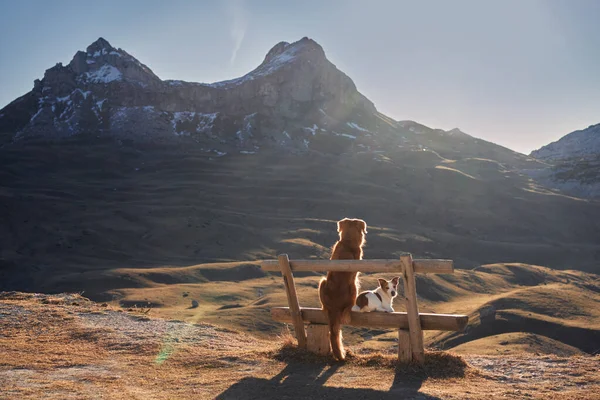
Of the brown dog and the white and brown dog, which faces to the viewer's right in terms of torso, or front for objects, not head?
the white and brown dog

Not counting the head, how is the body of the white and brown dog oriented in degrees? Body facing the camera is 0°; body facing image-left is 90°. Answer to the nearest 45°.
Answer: approximately 270°

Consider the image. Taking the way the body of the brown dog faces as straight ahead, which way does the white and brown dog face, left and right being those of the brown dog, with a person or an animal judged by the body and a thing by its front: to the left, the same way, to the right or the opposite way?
to the right

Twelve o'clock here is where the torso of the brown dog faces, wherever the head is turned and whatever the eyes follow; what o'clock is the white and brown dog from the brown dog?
The white and brown dog is roughly at 3 o'clock from the brown dog.

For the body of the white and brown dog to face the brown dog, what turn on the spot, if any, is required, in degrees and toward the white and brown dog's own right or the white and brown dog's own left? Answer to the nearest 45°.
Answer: approximately 180°

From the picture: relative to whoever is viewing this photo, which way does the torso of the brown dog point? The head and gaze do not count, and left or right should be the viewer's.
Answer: facing away from the viewer

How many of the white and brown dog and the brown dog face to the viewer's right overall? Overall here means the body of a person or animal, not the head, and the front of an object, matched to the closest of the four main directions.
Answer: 1

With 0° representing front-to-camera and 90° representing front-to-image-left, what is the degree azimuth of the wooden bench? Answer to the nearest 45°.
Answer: approximately 180°
